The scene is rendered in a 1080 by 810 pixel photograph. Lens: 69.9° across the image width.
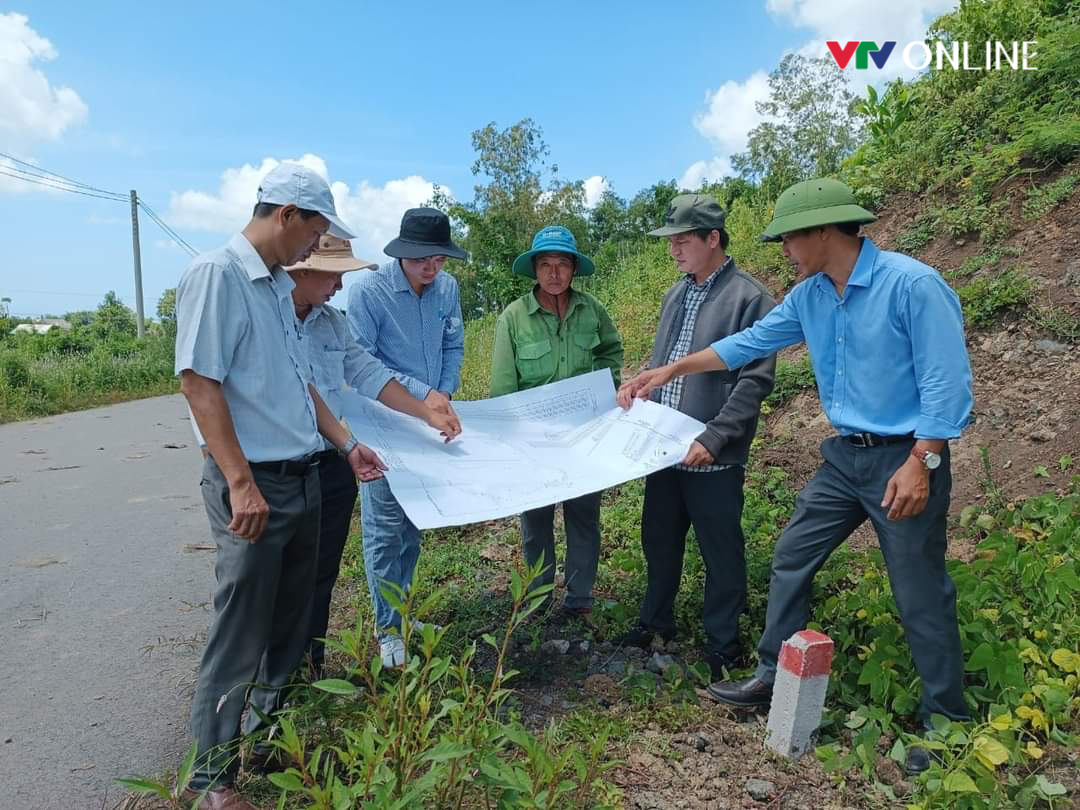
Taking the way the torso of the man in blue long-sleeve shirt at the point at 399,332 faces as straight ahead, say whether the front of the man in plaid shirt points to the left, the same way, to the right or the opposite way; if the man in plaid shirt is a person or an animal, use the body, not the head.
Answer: to the right

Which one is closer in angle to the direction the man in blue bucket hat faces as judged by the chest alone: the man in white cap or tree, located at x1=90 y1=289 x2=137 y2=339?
the man in white cap

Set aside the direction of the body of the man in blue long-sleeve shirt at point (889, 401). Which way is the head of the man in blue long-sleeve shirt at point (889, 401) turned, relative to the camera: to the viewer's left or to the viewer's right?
to the viewer's left

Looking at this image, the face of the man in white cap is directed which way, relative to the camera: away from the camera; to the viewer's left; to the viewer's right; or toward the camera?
to the viewer's right

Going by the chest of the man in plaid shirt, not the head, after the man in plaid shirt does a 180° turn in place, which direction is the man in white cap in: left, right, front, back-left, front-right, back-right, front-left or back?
back

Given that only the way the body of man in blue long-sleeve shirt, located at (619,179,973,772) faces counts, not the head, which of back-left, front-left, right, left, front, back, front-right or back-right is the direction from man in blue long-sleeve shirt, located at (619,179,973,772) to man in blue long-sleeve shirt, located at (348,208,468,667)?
front-right

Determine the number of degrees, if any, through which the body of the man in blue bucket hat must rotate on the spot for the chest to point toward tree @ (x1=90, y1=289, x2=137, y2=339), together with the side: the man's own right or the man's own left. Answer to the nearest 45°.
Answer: approximately 135° to the man's own right

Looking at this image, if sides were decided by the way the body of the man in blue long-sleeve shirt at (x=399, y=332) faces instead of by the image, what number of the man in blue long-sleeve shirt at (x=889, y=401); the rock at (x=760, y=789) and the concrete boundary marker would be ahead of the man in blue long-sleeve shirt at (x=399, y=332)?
3

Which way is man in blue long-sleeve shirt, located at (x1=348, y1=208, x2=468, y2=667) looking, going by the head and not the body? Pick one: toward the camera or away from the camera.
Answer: toward the camera

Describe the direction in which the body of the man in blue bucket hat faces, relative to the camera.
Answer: toward the camera

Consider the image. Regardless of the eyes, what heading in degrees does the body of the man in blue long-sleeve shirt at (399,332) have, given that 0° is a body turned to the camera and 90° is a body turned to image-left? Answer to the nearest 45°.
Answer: approximately 315°

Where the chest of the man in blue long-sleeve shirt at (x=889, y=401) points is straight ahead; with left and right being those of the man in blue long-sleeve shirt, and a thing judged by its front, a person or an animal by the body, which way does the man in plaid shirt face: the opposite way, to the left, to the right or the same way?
the same way

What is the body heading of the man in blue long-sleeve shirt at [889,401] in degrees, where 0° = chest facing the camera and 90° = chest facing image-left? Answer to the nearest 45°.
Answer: approximately 45°

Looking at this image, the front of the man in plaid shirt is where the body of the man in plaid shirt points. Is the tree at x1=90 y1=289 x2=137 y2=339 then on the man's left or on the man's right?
on the man's right

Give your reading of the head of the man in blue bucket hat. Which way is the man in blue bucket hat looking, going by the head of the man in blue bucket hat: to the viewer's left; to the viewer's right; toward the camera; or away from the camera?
toward the camera

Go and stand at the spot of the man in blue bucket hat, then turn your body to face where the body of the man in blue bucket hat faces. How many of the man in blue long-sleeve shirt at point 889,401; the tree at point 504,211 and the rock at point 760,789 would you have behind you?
1

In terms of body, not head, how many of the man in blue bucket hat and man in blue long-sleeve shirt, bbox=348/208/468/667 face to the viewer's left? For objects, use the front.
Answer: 0

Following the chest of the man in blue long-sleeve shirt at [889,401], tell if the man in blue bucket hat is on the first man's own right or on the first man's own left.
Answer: on the first man's own right

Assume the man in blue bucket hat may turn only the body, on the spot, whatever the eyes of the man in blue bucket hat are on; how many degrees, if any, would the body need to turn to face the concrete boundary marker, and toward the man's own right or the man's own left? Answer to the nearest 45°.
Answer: approximately 45° to the man's own left

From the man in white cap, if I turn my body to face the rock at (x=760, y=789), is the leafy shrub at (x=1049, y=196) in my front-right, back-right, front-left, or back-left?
front-left
